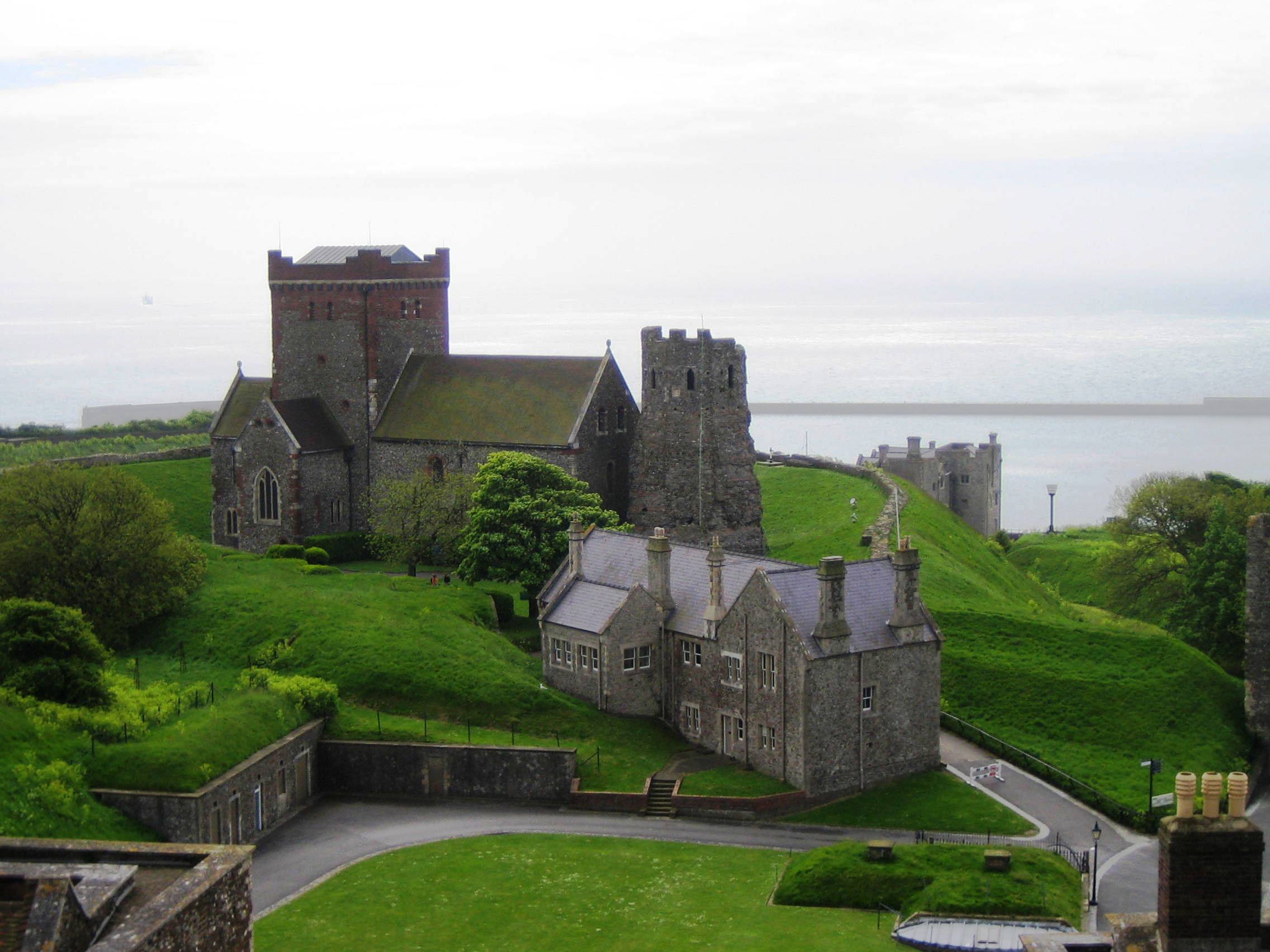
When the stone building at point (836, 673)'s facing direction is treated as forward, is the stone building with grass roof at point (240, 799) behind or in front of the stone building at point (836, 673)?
in front

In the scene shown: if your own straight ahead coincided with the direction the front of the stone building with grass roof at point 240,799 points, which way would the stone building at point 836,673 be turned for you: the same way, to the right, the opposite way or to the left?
to the right

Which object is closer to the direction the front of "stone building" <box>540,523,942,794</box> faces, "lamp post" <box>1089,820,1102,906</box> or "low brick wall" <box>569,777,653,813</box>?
the low brick wall

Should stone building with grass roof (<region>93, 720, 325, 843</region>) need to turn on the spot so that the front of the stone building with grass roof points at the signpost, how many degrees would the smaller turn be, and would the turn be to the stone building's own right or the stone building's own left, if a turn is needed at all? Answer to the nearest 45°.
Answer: approximately 45° to the stone building's own left

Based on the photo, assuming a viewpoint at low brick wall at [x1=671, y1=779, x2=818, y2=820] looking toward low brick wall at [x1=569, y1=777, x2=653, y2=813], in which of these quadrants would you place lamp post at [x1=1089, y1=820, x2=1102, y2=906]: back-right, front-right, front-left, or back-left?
back-left

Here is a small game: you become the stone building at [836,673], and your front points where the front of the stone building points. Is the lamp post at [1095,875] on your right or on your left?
on your left

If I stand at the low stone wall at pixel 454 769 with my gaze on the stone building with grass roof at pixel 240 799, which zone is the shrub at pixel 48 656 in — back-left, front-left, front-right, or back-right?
front-right

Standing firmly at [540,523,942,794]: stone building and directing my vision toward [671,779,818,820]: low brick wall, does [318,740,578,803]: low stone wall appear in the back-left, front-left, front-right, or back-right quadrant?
front-right

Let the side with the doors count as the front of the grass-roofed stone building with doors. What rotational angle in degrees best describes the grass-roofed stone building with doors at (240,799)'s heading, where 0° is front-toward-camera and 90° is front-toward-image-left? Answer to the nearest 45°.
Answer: approximately 315°

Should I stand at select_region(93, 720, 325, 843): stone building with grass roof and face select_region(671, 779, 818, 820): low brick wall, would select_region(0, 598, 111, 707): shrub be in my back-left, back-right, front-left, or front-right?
back-left

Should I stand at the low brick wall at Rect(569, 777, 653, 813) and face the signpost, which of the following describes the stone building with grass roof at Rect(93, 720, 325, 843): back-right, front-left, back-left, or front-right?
back-right

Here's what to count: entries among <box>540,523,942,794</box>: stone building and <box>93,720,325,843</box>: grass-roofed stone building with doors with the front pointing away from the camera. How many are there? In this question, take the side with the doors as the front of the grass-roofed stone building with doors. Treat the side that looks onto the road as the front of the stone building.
0

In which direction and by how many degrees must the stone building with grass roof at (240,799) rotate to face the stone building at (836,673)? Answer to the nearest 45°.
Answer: approximately 45° to its left

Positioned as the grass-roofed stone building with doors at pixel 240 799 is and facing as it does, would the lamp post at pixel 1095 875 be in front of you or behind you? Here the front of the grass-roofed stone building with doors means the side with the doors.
in front

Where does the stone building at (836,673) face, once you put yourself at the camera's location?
facing the viewer and to the left of the viewer

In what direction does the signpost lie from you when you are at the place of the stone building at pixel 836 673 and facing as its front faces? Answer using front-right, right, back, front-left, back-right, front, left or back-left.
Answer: back-left
